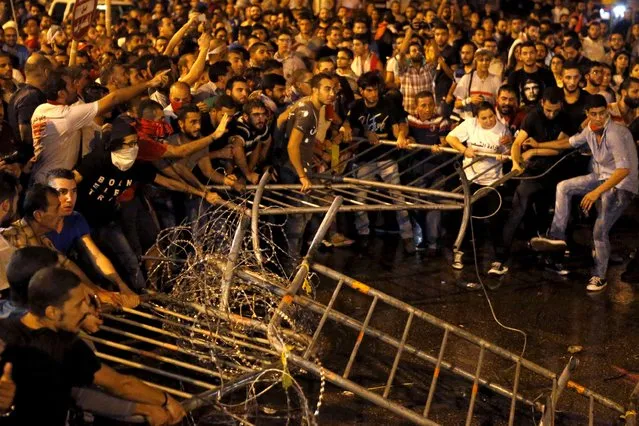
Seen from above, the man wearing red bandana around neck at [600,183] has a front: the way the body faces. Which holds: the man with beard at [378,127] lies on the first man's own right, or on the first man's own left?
on the first man's own right

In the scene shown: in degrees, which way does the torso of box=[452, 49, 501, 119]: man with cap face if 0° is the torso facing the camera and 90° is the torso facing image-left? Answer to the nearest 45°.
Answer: approximately 0°

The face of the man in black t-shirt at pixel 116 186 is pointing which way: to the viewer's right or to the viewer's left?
to the viewer's right

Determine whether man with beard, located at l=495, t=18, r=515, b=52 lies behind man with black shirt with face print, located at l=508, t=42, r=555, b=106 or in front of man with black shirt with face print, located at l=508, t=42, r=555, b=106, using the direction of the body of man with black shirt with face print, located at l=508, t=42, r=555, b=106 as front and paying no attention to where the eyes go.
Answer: behind

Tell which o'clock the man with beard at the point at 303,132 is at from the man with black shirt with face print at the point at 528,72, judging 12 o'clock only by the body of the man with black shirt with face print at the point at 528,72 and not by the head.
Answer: the man with beard at the point at 303,132 is roughly at 1 o'clock from the man with black shirt with face print at the point at 528,72.

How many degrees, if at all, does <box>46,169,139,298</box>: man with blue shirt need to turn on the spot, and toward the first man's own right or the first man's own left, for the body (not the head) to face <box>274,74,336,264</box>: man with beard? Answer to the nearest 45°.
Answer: approximately 90° to the first man's own left

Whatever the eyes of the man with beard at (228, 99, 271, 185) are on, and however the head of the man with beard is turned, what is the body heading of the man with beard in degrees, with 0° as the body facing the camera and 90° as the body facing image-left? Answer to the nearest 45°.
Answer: approximately 315°

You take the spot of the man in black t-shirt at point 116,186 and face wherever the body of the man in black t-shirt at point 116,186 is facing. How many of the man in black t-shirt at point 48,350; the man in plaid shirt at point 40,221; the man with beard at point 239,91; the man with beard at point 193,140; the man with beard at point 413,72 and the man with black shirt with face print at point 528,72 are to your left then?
4

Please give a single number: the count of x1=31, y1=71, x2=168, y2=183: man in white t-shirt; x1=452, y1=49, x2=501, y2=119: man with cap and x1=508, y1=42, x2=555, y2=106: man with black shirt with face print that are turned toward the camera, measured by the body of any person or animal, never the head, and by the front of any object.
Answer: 2

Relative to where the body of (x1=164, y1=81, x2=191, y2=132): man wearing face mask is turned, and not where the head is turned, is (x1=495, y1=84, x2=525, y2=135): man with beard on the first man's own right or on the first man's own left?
on the first man's own left

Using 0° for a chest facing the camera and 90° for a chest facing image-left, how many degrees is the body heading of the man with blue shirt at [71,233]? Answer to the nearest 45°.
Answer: approximately 315°

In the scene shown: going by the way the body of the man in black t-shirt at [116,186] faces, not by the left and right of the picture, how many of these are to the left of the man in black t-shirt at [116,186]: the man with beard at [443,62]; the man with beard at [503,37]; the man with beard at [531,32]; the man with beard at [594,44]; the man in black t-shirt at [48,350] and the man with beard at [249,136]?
5
